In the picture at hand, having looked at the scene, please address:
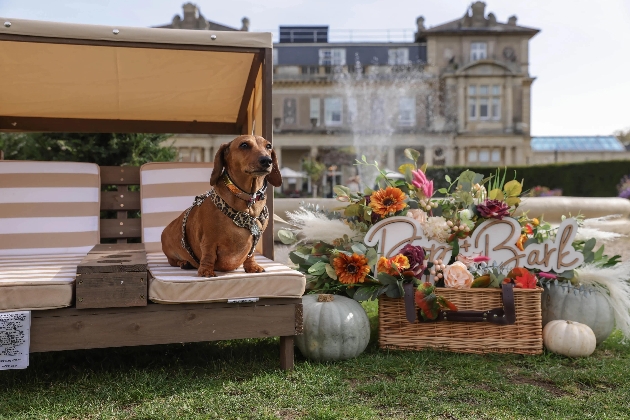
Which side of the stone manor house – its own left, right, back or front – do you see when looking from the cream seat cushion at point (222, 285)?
front

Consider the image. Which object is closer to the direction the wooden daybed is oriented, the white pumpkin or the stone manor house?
the white pumpkin

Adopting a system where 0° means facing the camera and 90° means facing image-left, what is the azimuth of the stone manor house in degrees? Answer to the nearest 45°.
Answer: approximately 0°

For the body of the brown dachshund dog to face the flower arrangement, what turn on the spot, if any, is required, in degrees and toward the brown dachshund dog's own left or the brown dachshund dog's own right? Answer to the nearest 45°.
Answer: approximately 90° to the brown dachshund dog's own left

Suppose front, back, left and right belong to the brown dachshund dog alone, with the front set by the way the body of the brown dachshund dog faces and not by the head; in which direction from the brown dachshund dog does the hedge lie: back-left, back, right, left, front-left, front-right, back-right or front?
left

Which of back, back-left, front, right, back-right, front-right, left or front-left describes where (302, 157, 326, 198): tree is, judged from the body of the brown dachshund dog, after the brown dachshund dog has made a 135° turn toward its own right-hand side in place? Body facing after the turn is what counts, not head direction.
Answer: right

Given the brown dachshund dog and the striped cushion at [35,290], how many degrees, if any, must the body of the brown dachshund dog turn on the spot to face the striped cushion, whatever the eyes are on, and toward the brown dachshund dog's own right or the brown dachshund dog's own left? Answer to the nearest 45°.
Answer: approximately 135° to the brown dachshund dog's own right

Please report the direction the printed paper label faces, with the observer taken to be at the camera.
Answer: facing the viewer

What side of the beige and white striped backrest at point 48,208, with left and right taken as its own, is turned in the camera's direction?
front

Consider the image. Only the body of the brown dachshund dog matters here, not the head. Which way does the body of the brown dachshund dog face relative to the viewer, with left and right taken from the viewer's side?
facing the viewer and to the right of the viewer

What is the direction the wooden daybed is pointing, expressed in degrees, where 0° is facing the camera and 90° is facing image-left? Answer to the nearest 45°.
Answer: approximately 0°
